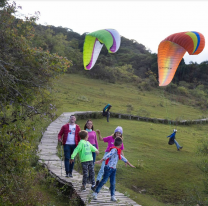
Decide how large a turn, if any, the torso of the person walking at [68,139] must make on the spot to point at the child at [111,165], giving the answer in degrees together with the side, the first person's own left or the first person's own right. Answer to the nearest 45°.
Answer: approximately 45° to the first person's own left

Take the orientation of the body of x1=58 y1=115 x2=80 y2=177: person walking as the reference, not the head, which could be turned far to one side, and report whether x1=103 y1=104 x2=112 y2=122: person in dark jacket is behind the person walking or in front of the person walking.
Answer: behind

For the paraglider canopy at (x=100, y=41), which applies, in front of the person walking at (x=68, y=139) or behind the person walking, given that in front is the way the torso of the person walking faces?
behind

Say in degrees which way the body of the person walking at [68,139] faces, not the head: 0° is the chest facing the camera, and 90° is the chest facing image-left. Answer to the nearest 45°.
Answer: approximately 0°
